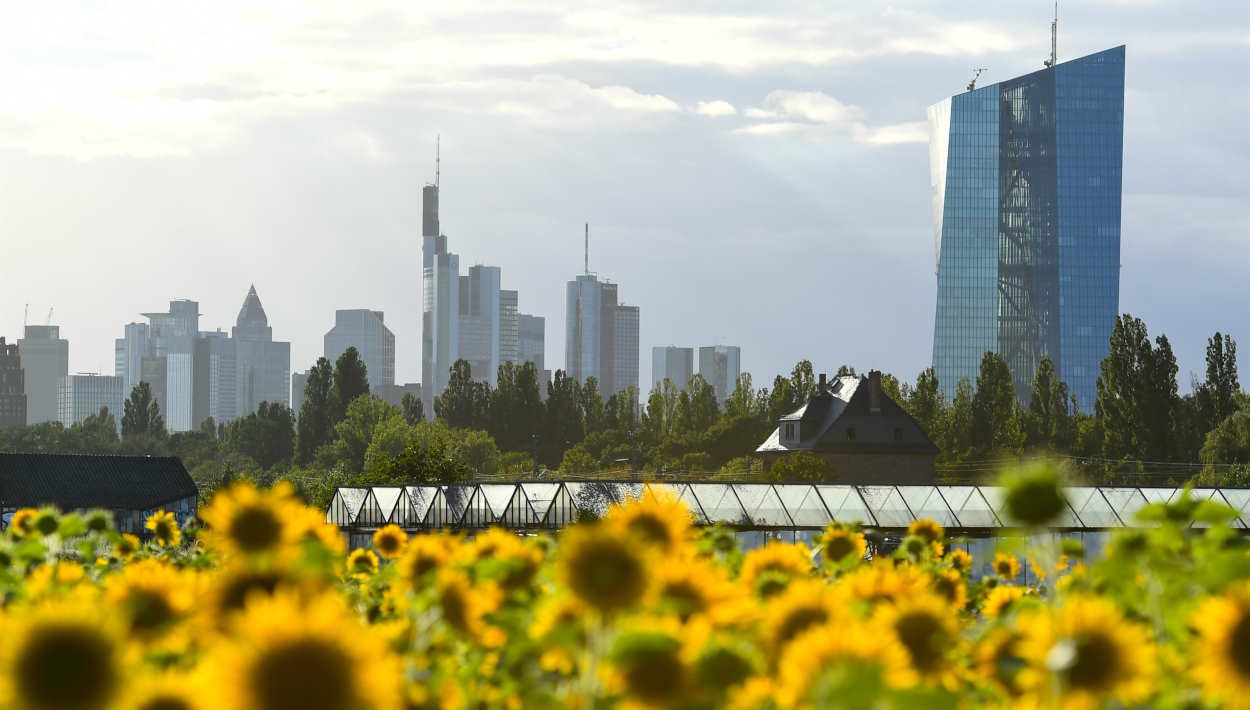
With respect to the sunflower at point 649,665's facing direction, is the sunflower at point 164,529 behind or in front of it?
behind

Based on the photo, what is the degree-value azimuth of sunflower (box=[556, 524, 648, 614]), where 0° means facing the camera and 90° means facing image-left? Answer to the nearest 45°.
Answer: approximately 0°

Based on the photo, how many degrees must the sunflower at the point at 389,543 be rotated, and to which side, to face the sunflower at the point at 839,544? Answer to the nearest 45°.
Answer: approximately 90° to its left

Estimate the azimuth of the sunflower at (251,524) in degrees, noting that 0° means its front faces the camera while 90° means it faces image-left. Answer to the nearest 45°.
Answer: approximately 0°

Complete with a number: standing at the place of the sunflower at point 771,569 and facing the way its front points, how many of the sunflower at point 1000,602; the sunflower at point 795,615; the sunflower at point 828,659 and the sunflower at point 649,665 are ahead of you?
3

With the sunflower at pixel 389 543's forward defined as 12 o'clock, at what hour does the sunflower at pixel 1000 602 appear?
the sunflower at pixel 1000 602 is roughly at 10 o'clock from the sunflower at pixel 389 543.

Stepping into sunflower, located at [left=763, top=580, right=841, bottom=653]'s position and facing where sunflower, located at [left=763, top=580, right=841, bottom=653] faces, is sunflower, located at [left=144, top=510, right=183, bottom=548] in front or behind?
behind
